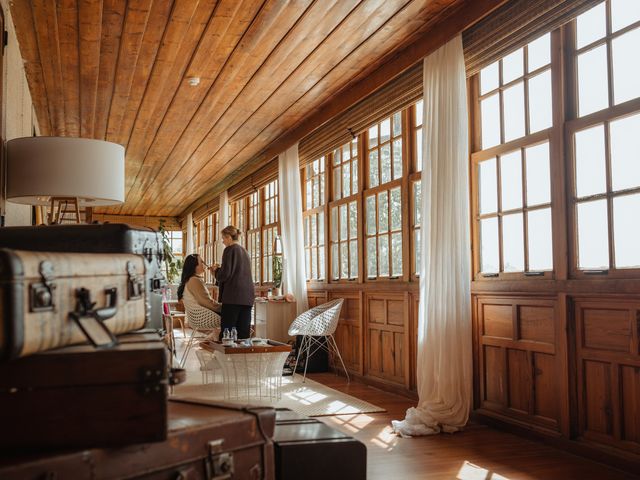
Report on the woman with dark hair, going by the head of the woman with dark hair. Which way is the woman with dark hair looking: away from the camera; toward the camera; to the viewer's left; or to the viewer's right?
to the viewer's right

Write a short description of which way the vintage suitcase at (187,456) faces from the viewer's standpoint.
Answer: facing the viewer and to the right of the viewer

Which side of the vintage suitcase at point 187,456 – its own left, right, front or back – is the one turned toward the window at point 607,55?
left

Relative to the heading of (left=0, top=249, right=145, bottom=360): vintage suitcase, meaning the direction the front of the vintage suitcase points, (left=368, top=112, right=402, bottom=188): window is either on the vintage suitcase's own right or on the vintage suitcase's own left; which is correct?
on the vintage suitcase's own left

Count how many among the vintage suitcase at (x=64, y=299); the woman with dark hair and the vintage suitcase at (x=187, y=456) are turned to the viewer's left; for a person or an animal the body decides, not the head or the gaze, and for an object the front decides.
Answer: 0

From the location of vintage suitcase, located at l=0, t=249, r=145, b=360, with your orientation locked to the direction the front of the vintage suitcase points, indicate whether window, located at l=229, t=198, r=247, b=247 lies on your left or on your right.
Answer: on your left

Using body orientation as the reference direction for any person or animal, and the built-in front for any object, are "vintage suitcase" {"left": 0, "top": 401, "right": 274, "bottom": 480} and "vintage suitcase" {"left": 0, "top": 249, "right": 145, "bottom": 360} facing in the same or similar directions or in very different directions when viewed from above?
same or similar directions

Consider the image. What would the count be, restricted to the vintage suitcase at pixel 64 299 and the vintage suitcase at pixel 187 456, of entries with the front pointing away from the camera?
0

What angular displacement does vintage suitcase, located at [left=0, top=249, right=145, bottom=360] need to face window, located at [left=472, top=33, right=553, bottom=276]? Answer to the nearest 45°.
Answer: approximately 90° to its left

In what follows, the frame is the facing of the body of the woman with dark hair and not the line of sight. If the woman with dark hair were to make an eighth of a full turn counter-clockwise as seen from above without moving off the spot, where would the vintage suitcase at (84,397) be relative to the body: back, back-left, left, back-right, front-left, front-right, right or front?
back-right

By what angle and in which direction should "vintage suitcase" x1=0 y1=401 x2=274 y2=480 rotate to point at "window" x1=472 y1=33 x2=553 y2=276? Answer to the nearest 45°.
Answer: approximately 90° to its left

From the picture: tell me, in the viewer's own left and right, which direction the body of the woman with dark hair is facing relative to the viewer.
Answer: facing to the right of the viewer

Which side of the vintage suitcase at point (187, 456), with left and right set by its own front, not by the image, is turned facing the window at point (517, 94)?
left

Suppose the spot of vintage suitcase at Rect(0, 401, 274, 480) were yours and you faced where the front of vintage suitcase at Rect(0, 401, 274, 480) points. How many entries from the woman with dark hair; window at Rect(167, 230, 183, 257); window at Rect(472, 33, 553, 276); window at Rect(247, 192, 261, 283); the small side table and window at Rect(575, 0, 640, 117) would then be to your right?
0

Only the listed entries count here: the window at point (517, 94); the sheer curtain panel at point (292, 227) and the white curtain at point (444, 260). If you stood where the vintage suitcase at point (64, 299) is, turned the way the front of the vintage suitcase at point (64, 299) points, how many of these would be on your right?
0
